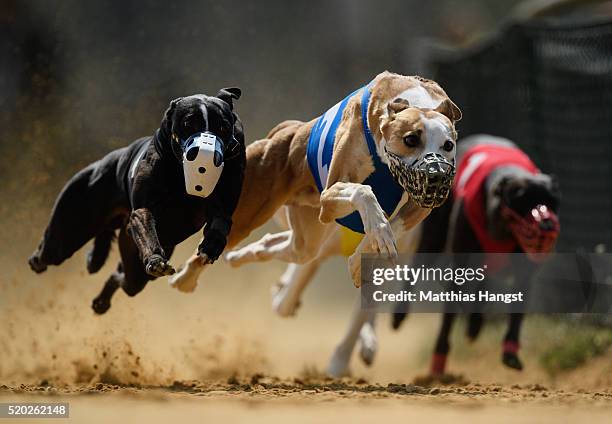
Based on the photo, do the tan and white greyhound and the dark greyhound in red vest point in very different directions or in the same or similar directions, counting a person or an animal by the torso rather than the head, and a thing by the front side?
same or similar directions

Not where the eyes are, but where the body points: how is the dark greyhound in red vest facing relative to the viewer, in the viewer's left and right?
facing the viewer and to the right of the viewer

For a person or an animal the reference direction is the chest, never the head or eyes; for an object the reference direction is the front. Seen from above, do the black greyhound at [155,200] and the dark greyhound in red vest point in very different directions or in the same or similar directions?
same or similar directions

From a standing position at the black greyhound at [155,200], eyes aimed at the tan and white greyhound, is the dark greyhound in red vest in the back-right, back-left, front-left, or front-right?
front-left

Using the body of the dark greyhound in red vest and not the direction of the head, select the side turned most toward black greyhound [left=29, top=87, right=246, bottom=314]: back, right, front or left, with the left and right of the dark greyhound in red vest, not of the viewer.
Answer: right

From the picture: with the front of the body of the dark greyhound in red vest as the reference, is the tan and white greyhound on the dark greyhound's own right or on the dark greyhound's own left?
on the dark greyhound's own right

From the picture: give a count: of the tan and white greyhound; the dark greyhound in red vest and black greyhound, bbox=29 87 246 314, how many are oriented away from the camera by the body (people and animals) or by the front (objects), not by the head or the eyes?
0

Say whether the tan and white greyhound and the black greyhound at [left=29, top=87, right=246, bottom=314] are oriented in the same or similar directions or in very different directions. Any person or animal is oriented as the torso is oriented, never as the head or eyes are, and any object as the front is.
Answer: same or similar directions

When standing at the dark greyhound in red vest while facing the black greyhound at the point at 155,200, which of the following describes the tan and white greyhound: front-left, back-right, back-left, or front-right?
front-left

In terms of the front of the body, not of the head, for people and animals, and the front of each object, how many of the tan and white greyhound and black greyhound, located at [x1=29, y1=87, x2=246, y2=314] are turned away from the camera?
0

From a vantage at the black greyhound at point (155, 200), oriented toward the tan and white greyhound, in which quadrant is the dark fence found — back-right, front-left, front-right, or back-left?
front-left

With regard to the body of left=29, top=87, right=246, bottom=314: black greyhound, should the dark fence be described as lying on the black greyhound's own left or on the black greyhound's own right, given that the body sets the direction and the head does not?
on the black greyhound's own left

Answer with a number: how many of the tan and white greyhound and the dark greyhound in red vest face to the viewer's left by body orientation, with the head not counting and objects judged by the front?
0

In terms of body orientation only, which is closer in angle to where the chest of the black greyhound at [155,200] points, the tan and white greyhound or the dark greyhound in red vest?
the tan and white greyhound
